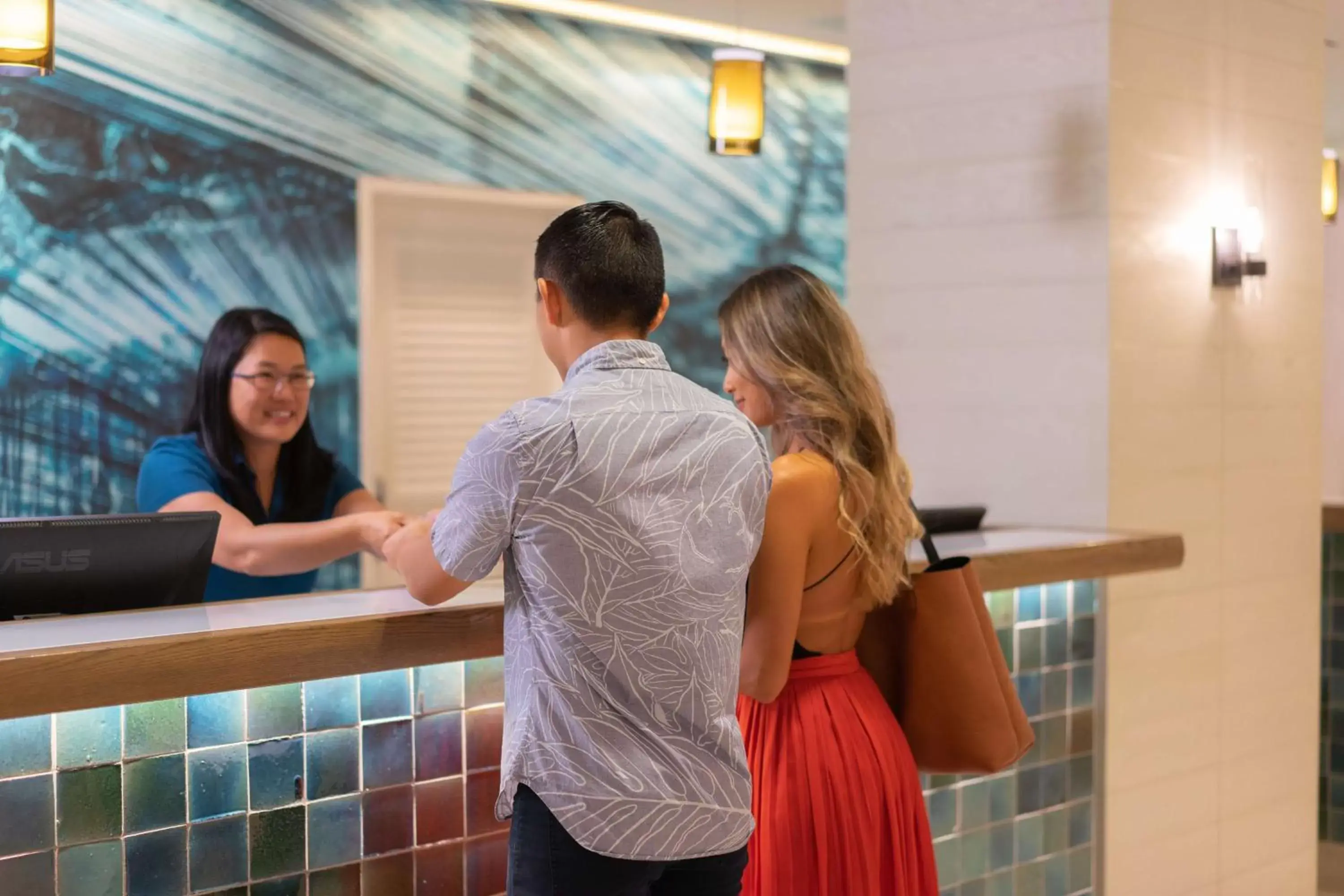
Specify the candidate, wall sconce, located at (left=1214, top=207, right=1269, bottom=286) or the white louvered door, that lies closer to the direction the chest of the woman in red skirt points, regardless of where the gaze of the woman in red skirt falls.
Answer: the white louvered door

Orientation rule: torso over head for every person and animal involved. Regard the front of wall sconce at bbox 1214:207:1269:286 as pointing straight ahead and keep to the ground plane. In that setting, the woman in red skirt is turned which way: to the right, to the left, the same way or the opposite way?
the opposite way

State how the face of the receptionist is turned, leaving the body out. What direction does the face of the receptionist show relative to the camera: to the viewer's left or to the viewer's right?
to the viewer's right

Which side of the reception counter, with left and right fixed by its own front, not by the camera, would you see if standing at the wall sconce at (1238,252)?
left

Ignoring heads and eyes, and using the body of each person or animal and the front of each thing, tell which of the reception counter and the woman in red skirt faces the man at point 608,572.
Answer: the reception counter

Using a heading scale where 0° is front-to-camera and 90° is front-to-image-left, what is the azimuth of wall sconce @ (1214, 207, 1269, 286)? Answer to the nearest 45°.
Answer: approximately 315°

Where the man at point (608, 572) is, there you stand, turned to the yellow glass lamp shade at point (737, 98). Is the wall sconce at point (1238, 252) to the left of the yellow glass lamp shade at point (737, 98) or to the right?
right

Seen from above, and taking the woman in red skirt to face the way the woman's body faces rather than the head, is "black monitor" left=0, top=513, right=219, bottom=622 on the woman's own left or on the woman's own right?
on the woman's own left

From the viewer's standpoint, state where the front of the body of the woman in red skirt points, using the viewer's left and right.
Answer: facing away from the viewer and to the left of the viewer

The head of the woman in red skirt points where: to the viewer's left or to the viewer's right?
to the viewer's left

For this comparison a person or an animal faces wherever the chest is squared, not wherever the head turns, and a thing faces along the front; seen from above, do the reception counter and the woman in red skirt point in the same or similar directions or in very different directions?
very different directions

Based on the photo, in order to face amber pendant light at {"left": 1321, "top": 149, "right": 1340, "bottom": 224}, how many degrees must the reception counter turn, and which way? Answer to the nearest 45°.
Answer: approximately 90° to its left

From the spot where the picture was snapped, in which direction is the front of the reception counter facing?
facing the viewer and to the right of the viewer

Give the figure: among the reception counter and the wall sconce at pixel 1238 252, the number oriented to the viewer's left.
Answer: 0
